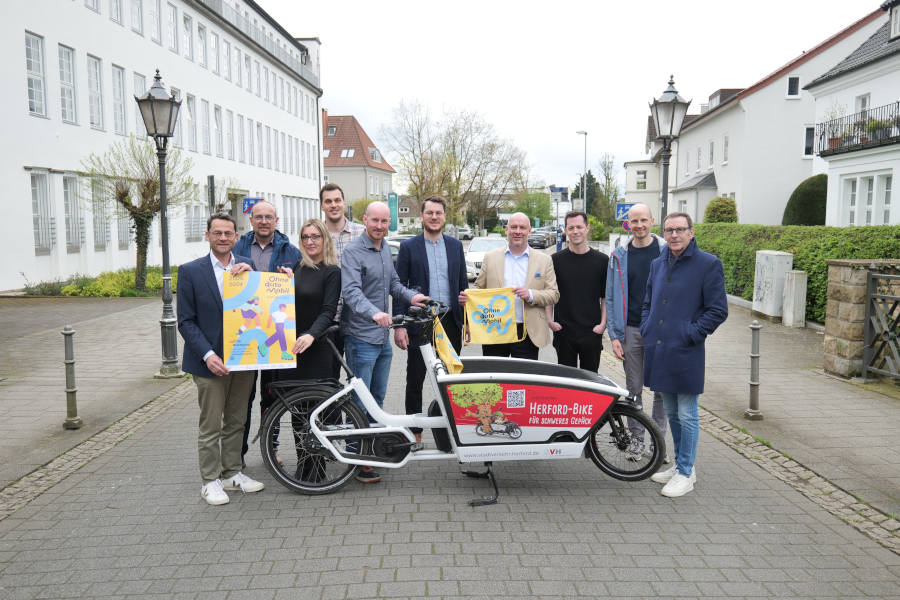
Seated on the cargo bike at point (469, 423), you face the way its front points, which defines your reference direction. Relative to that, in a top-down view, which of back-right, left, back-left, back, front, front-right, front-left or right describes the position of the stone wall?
front-left

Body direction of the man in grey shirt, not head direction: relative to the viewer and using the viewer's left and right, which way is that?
facing the viewer and to the right of the viewer

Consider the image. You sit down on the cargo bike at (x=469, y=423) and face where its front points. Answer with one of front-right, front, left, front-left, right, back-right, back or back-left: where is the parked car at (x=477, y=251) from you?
left

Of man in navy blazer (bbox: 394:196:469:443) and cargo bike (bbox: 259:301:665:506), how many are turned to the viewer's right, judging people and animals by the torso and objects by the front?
1

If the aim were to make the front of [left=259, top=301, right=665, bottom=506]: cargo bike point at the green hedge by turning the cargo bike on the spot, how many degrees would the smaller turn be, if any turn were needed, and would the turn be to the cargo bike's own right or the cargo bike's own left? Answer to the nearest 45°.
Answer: approximately 45° to the cargo bike's own left

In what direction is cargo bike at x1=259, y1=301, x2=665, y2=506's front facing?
to the viewer's right

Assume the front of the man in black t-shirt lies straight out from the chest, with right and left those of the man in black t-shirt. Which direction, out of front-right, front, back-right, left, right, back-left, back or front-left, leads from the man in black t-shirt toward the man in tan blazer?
right
